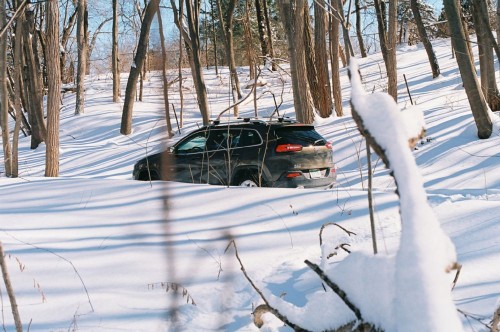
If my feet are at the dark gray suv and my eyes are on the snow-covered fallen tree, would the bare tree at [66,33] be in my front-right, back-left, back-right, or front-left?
back-right

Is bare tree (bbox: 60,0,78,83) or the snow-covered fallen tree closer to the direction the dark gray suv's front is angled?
the bare tree

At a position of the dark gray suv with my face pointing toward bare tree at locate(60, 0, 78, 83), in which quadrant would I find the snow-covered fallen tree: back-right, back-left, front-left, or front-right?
back-left

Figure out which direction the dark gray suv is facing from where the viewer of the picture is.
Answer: facing away from the viewer and to the left of the viewer

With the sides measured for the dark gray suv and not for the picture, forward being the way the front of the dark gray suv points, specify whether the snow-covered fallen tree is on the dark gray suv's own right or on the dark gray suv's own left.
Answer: on the dark gray suv's own left

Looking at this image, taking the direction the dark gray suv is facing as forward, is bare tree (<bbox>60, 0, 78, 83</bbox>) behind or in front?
in front
